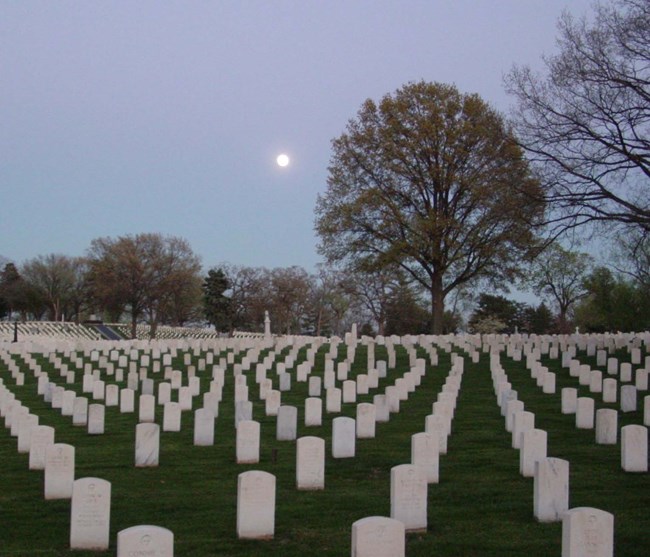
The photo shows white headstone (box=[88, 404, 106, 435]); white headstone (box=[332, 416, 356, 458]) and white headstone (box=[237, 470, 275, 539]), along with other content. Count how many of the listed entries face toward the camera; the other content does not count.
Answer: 3

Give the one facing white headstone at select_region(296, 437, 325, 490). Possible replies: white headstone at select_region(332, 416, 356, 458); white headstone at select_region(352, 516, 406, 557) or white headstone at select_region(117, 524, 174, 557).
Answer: white headstone at select_region(332, 416, 356, 458)

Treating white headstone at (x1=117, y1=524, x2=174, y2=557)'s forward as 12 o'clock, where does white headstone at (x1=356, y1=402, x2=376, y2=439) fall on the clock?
white headstone at (x1=356, y1=402, x2=376, y2=439) is roughly at 7 o'clock from white headstone at (x1=117, y1=524, x2=174, y2=557).

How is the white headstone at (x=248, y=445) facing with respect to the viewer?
toward the camera

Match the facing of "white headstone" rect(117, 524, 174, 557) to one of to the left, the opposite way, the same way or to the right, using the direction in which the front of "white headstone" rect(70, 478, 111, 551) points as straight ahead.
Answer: the same way

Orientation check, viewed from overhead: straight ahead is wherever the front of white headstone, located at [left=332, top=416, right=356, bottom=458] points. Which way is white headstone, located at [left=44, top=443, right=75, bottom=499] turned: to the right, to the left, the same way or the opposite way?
the same way

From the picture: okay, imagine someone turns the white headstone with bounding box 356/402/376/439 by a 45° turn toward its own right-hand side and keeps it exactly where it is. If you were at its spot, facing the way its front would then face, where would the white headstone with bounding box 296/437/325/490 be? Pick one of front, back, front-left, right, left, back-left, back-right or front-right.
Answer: front-left

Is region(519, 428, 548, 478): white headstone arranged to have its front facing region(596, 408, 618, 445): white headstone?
no

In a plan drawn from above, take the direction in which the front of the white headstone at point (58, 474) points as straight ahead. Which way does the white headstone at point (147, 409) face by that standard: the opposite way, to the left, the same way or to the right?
the same way

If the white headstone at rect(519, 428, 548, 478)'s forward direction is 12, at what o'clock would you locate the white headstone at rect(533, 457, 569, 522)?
the white headstone at rect(533, 457, 569, 522) is roughly at 12 o'clock from the white headstone at rect(519, 428, 548, 478).

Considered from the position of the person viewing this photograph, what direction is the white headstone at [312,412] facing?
facing the viewer

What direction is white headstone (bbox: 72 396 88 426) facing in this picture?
toward the camera

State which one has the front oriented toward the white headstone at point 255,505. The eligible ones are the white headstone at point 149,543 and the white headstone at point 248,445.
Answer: the white headstone at point 248,445

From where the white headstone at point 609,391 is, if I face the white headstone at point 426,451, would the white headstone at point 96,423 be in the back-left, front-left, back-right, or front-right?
front-right

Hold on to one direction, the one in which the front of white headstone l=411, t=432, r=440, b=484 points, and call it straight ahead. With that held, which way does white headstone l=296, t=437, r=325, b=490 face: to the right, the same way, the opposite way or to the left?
the same way

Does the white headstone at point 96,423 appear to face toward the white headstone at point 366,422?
no

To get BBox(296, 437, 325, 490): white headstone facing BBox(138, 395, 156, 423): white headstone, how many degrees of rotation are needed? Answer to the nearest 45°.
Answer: approximately 135° to its right

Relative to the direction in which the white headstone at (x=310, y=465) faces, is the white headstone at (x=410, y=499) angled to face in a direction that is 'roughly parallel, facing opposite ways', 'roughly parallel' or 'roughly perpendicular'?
roughly parallel

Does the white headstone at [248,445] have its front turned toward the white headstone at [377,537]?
yes

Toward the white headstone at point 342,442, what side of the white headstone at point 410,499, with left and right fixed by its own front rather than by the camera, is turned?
back

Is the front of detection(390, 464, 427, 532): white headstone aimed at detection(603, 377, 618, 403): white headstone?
no

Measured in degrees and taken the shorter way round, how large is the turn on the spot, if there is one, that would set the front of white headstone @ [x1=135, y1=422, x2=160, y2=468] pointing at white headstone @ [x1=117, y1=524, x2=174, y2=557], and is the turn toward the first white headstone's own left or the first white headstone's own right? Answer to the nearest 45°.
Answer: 0° — it already faces it
